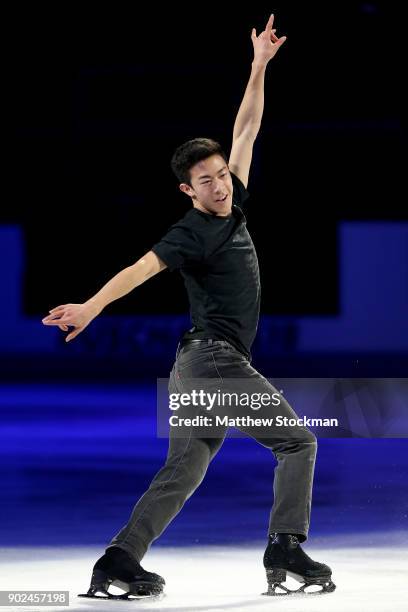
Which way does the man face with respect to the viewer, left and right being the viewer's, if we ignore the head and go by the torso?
facing the viewer and to the right of the viewer
